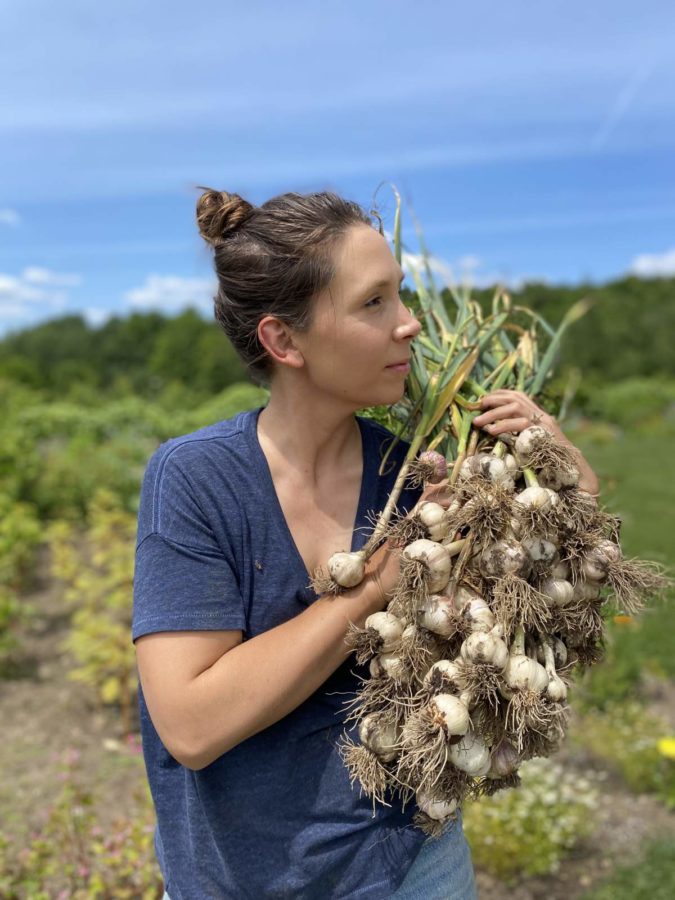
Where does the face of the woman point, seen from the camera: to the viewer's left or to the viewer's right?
to the viewer's right

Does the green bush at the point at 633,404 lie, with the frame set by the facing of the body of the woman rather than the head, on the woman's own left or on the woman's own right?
on the woman's own left

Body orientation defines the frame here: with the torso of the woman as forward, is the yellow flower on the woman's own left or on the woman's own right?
on the woman's own left

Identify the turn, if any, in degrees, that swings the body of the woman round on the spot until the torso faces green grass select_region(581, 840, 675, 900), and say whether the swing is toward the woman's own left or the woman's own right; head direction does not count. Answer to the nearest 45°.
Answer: approximately 90° to the woman's own left

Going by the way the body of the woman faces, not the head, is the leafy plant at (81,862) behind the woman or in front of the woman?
behind

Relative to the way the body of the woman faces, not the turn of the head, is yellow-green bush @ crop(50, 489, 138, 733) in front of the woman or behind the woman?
behind

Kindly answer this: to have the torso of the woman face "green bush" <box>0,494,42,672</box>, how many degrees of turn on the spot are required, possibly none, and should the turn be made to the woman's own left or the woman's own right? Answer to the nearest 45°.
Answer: approximately 180°

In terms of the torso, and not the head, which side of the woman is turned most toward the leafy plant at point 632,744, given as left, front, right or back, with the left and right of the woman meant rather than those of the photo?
left

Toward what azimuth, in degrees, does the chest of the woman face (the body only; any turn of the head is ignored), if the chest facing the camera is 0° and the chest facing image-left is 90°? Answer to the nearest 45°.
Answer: approximately 315°

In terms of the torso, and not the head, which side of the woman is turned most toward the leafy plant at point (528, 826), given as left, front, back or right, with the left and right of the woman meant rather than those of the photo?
left
